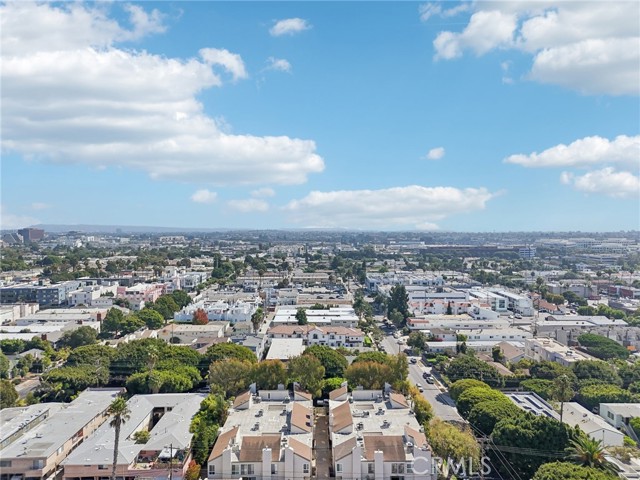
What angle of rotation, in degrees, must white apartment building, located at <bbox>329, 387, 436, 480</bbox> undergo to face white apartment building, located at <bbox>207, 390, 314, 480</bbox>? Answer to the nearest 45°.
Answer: approximately 90° to its right

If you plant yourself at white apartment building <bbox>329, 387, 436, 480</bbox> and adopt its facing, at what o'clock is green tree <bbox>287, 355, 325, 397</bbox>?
The green tree is roughly at 5 o'clock from the white apartment building.

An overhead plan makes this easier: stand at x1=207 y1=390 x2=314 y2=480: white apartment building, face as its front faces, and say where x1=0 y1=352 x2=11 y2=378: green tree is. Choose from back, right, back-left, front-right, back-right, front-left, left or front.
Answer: back-right

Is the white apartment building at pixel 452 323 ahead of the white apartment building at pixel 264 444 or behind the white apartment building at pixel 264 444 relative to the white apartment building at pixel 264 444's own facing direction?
behind

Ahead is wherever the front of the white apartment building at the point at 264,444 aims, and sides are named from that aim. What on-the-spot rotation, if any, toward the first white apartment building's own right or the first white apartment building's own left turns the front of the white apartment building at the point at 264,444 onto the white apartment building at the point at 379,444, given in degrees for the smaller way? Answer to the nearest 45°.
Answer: approximately 90° to the first white apartment building's own left

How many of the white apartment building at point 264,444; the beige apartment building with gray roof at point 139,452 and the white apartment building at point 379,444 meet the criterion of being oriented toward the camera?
3

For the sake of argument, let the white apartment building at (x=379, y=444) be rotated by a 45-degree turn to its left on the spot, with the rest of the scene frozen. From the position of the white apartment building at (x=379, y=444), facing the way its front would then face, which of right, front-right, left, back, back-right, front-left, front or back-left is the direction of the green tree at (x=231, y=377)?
back

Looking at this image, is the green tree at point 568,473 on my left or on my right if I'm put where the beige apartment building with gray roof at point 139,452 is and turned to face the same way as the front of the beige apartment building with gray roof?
on my left

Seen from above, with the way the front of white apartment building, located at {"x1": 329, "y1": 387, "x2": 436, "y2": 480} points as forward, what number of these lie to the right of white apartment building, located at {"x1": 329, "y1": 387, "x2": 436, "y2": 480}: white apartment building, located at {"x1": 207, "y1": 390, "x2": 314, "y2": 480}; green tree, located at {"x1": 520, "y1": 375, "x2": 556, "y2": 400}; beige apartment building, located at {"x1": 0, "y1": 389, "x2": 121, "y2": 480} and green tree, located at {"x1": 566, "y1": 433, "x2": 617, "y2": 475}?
2

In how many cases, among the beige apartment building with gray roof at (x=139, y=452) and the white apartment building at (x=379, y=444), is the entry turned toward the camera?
2

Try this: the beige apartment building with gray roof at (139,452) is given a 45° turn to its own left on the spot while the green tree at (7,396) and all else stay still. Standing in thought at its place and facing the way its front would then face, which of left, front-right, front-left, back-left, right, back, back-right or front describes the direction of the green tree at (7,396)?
back

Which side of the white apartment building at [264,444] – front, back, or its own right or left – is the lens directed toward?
front

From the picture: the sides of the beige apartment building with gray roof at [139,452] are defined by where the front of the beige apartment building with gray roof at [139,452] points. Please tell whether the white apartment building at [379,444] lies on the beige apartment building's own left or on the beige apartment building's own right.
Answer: on the beige apartment building's own left
